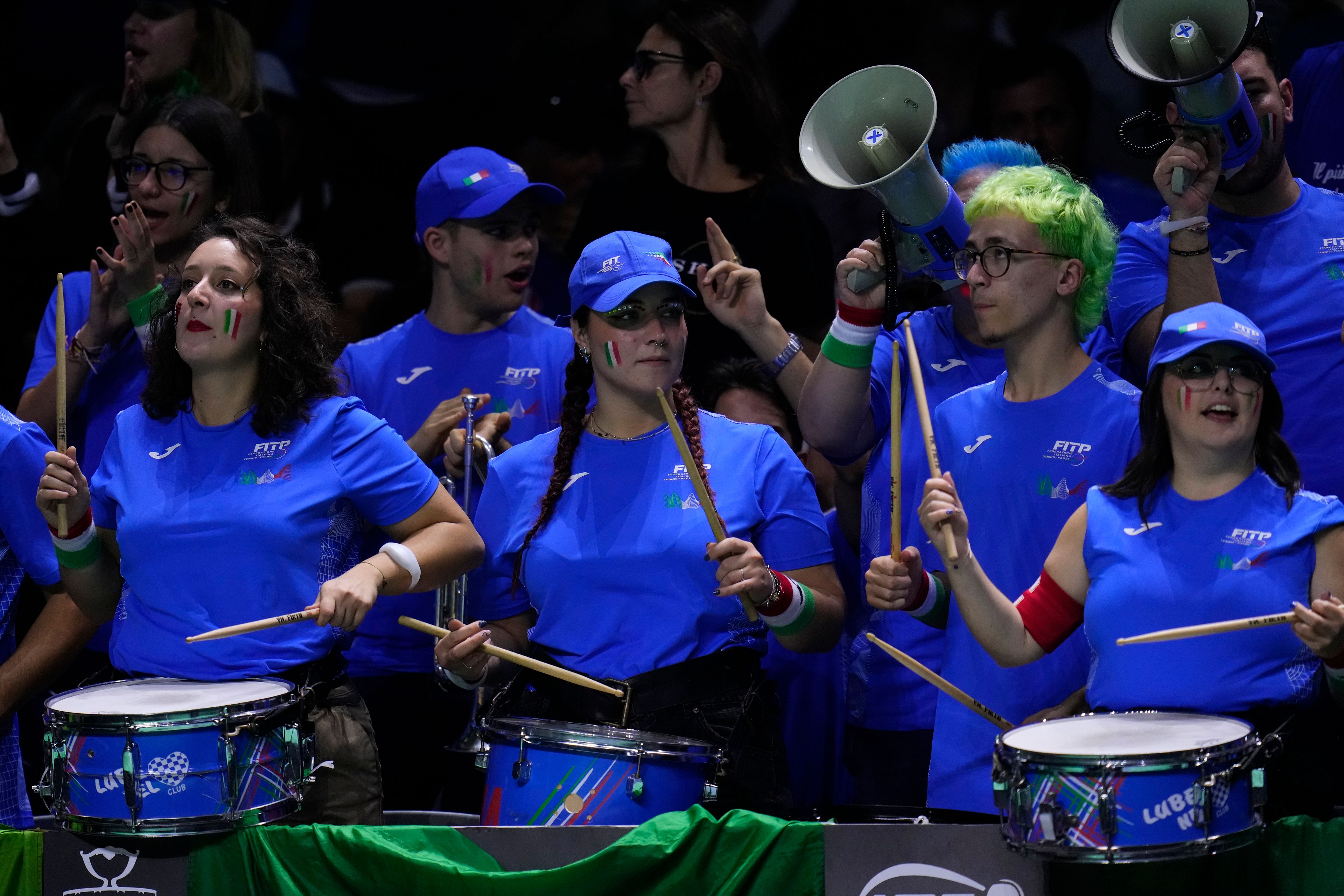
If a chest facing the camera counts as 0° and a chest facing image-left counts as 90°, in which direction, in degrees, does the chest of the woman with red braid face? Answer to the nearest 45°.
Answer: approximately 0°

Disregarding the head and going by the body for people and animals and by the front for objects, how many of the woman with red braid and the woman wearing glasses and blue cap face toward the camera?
2

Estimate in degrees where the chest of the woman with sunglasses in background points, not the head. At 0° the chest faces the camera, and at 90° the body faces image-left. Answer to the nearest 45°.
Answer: approximately 45°

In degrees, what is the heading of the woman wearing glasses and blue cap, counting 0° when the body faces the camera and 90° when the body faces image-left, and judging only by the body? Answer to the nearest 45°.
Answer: approximately 0°
